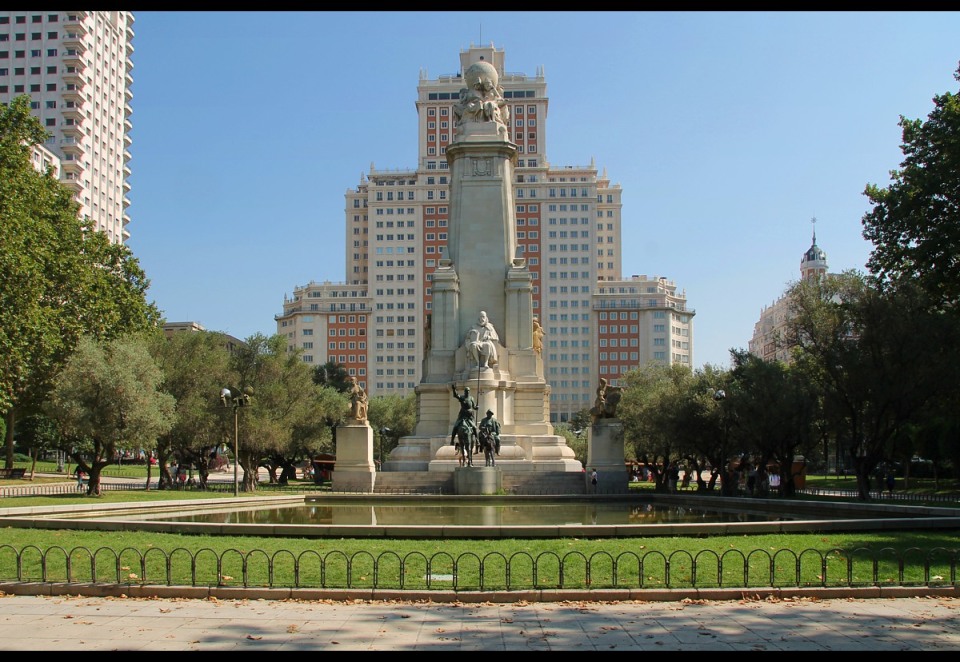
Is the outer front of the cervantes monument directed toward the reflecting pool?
yes

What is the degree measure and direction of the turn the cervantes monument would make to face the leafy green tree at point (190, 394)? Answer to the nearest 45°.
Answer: approximately 90° to its right

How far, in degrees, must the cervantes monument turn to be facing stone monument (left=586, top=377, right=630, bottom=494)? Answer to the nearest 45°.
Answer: approximately 45° to its left

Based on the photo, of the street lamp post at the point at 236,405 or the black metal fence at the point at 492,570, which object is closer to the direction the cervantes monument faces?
the black metal fence

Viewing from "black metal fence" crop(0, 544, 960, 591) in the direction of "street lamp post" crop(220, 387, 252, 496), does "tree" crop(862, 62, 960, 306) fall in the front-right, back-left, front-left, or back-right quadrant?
front-right

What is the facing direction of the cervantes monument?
toward the camera

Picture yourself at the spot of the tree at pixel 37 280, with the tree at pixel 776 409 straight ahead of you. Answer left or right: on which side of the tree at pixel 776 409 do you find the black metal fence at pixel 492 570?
right

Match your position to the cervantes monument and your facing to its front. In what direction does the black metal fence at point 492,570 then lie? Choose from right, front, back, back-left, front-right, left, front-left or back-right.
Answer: front

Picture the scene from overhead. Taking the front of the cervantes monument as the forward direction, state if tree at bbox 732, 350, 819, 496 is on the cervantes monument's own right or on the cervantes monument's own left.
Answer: on the cervantes monument's own left

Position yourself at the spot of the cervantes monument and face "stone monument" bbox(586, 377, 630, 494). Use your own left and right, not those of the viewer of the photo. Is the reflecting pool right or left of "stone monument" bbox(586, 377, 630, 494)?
right

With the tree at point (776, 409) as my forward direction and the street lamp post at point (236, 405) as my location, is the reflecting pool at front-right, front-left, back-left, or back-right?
front-right
